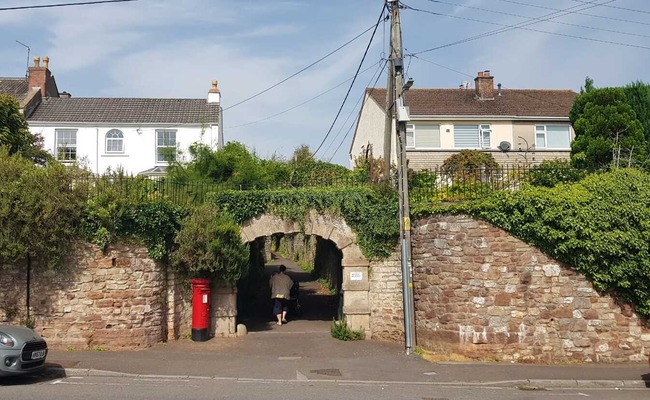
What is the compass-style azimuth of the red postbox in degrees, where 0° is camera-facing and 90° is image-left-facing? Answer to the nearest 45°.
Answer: approximately 315°

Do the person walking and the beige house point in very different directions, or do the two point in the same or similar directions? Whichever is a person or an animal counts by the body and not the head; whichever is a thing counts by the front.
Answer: very different directions

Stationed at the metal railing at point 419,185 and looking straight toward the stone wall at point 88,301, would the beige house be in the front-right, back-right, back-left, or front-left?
back-right

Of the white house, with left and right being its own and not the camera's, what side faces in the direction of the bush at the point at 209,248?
front

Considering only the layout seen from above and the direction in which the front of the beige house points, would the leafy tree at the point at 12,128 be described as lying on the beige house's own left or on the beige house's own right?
on the beige house's own right

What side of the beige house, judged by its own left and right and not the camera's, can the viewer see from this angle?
front

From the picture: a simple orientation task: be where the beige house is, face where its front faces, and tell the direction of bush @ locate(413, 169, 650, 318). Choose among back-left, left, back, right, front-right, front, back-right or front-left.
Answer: front

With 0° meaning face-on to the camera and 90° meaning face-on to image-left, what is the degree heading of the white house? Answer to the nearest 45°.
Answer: approximately 0°

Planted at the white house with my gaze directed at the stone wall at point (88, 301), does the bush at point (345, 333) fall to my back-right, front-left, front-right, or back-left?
front-left

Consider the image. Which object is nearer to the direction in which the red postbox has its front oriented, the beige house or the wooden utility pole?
the wooden utility pole

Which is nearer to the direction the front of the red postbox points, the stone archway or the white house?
the stone archway

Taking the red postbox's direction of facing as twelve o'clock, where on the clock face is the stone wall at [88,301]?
The stone wall is roughly at 4 o'clock from the red postbox.

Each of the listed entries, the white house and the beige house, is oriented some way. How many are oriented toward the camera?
2

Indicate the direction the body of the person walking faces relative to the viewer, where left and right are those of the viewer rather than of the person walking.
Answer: facing away from the viewer

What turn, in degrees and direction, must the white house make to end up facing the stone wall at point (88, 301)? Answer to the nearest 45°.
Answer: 0° — it already faces it

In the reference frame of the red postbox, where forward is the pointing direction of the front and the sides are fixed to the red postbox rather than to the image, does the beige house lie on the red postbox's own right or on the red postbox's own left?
on the red postbox's own left

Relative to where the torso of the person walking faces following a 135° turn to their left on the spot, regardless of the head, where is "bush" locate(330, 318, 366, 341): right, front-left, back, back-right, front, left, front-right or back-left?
left
